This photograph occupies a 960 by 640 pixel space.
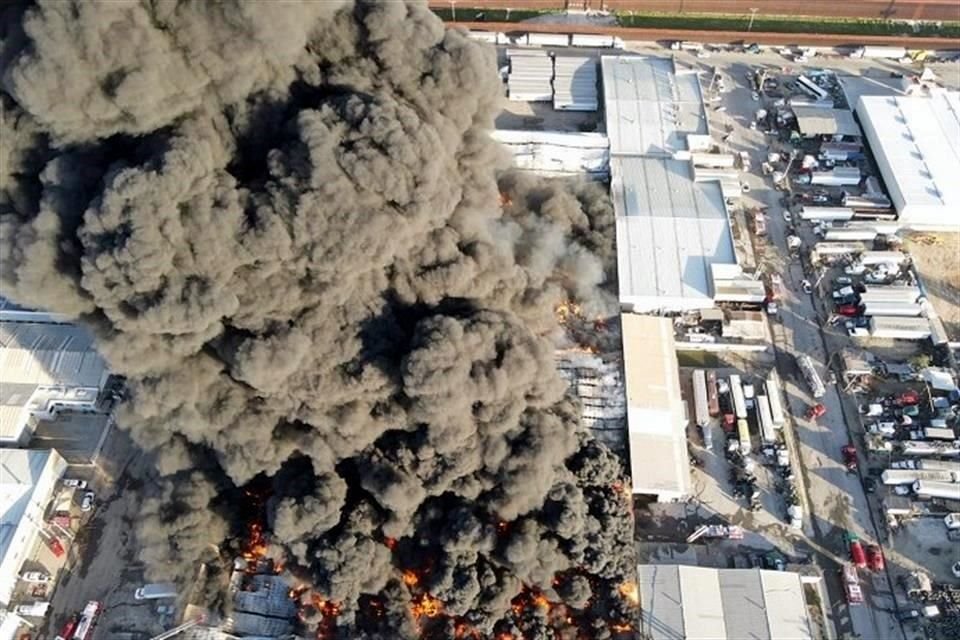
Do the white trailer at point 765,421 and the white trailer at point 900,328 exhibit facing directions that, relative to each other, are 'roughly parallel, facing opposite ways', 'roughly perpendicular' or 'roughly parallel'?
roughly perpendicular

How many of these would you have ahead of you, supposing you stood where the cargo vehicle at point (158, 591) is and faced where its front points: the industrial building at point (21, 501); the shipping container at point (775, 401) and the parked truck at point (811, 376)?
1

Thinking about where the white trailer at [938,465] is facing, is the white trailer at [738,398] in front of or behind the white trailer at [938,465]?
in front

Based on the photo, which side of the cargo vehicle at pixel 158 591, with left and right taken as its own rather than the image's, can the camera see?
left

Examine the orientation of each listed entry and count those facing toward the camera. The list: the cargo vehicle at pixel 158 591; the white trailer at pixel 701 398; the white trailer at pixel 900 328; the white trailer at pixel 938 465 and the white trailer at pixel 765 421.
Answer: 2

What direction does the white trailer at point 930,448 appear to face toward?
to the viewer's left

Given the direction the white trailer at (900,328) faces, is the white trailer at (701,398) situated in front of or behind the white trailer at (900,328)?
in front

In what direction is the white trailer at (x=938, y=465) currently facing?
to the viewer's left

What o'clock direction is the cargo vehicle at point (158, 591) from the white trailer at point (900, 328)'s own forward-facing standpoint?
The cargo vehicle is roughly at 11 o'clock from the white trailer.

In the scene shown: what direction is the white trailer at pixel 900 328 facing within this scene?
to the viewer's left

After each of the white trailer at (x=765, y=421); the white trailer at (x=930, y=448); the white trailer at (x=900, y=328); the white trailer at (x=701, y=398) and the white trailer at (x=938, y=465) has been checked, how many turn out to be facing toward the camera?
2

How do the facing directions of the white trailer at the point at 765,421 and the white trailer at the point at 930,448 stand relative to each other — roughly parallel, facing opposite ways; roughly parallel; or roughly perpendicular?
roughly perpendicular

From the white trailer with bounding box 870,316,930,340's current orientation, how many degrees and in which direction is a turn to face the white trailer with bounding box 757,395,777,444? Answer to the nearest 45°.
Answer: approximately 45° to its left
